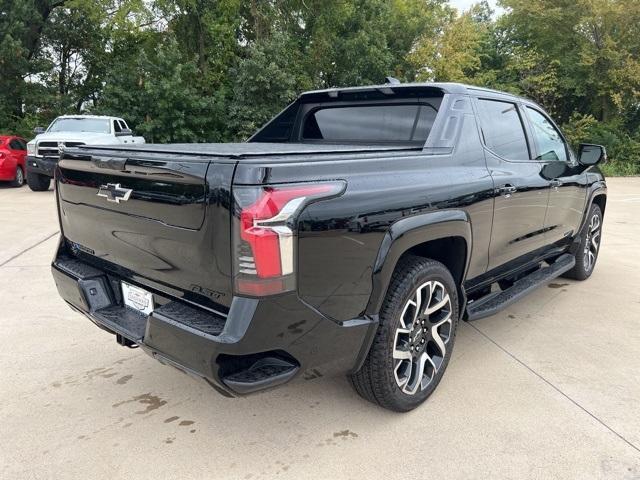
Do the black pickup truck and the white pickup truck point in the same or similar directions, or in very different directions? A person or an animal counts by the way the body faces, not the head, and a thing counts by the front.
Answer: very different directions

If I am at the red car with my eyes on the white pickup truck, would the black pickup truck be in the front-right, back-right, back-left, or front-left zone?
front-right

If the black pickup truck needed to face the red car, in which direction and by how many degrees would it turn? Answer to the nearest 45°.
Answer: approximately 90° to its left

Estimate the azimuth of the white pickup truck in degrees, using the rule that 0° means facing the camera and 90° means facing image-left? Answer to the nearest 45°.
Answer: approximately 45°

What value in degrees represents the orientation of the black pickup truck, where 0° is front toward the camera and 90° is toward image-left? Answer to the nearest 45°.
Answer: approximately 225°

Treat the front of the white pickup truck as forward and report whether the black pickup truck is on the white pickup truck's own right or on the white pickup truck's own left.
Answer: on the white pickup truck's own left

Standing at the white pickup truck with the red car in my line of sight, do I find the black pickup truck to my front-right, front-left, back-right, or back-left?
back-left

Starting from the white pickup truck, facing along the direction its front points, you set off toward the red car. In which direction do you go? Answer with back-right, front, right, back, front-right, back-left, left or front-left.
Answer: right

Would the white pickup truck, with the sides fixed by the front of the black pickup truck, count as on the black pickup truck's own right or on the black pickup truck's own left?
on the black pickup truck's own left
